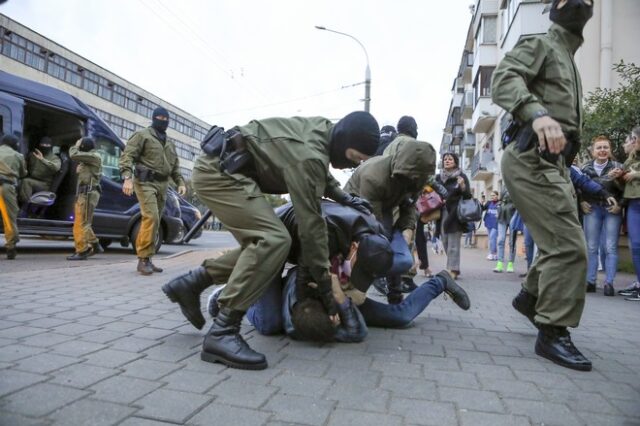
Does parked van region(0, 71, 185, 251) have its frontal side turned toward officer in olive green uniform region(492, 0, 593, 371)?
no

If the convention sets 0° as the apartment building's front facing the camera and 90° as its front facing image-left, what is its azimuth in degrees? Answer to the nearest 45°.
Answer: approximately 45°

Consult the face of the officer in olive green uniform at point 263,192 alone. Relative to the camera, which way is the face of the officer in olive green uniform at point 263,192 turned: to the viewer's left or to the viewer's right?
to the viewer's right

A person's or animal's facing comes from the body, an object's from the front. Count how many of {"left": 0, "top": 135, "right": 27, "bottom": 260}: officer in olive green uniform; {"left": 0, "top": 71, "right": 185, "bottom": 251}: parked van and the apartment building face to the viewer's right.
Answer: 1

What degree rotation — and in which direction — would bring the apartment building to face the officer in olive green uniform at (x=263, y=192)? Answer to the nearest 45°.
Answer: approximately 45° to its left

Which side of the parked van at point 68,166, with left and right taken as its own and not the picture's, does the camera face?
right

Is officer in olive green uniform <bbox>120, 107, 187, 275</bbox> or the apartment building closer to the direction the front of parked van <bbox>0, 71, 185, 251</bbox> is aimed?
the apartment building

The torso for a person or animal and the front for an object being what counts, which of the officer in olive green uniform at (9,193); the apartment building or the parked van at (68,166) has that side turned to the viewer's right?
the parked van

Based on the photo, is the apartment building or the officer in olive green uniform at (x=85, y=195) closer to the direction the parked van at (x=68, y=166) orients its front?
the apartment building

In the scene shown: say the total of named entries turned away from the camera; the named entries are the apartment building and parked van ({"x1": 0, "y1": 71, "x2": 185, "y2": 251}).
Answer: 0

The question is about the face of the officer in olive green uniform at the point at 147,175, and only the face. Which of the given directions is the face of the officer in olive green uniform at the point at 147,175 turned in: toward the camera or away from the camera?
toward the camera

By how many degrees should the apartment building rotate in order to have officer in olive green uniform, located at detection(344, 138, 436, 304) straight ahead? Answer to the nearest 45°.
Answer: approximately 45° to its left

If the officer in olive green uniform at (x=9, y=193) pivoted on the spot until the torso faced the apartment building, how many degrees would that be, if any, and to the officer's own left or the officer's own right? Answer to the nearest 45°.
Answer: approximately 90° to the officer's own right
